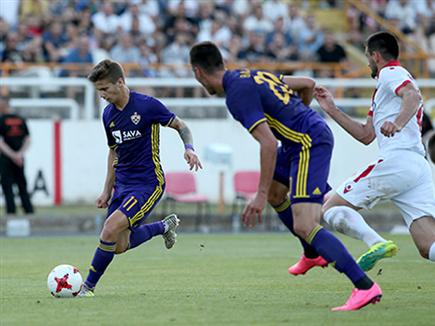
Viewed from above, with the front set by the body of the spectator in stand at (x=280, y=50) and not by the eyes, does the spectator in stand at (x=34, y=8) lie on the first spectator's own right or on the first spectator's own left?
on the first spectator's own right

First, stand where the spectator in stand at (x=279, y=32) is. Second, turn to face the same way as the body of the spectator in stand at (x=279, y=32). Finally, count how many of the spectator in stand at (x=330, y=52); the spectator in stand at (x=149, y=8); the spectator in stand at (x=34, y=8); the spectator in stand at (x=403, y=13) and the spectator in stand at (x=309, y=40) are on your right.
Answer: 2

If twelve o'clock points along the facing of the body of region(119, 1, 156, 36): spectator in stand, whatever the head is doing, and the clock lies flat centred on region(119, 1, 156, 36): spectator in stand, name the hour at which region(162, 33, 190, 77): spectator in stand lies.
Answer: region(162, 33, 190, 77): spectator in stand is roughly at 10 o'clock from region(119, 1, 156, 36): spectator in stand.

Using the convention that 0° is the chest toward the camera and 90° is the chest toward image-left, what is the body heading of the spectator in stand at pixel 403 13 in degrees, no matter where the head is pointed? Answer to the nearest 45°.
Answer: approximately 0°

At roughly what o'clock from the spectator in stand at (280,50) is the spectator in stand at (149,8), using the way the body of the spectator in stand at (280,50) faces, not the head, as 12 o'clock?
the spectator in stand at (149,8) is roughly at 3 o'clock from the spectator in stand at (280,50).

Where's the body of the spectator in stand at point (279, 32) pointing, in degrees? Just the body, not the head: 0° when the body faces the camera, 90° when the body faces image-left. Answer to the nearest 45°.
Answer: approximately 0°

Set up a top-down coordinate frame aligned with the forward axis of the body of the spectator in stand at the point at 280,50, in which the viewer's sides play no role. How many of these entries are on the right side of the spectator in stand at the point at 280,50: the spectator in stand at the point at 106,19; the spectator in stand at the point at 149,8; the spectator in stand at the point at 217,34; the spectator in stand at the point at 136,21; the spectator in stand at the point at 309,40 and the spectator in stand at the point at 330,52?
4

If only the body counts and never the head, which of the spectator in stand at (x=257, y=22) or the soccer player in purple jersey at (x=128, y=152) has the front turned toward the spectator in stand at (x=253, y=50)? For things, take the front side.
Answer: the spectator in stand at (x=257, y=22)

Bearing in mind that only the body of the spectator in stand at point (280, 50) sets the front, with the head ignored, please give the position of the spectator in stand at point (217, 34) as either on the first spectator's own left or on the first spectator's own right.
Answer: on the first spectator's own right
